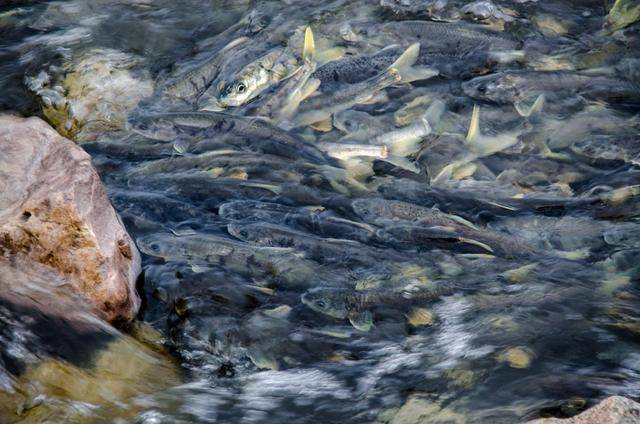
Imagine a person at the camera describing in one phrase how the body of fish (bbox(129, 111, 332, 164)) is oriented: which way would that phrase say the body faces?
to the viewer's left

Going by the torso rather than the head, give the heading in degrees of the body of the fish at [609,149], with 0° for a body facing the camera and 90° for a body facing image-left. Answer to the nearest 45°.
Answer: approximately 90°

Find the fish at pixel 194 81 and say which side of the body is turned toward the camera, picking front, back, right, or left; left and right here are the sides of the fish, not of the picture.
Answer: left

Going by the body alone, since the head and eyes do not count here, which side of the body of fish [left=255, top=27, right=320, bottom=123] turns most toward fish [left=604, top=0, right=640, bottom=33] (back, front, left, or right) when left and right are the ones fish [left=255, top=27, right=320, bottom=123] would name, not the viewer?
back

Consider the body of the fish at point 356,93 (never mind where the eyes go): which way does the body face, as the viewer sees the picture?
to the viewer's left

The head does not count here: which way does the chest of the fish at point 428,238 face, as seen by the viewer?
to the viewer's left

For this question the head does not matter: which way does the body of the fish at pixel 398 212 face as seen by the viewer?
to the viewer's left

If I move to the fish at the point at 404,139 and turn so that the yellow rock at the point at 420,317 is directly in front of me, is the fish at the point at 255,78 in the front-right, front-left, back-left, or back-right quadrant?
back-right

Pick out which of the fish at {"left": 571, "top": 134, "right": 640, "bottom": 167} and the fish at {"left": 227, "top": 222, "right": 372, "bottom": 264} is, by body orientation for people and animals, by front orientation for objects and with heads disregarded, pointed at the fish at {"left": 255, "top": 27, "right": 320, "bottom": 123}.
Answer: the fish at {"left": 571, "top": 134, "right": 640, "bottom": 167}

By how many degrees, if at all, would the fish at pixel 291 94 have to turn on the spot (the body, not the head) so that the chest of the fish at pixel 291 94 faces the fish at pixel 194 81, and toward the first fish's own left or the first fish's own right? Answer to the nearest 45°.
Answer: approximately 45° to the first fish's own right

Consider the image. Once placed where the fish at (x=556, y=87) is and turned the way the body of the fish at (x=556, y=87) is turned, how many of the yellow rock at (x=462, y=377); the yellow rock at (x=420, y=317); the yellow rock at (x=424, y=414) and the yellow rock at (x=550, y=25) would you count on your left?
3

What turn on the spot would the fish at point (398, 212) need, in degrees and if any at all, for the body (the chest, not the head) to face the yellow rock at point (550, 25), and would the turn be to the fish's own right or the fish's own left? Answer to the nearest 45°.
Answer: approximately 135° to the fish's own right

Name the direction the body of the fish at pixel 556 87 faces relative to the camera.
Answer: to the viewer's left

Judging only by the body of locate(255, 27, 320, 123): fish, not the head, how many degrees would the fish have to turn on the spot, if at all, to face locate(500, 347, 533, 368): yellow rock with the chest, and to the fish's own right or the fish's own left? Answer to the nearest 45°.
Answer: approximately 90° to the fish's own left

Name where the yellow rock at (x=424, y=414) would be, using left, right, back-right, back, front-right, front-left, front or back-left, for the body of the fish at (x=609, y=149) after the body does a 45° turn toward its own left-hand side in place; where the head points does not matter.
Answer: front-left

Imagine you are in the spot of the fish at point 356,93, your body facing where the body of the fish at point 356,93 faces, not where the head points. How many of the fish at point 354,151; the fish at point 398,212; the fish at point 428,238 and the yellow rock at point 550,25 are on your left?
3

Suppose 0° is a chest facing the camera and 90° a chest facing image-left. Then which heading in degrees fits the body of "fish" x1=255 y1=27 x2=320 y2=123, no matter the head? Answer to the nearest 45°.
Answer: approximately 90°
